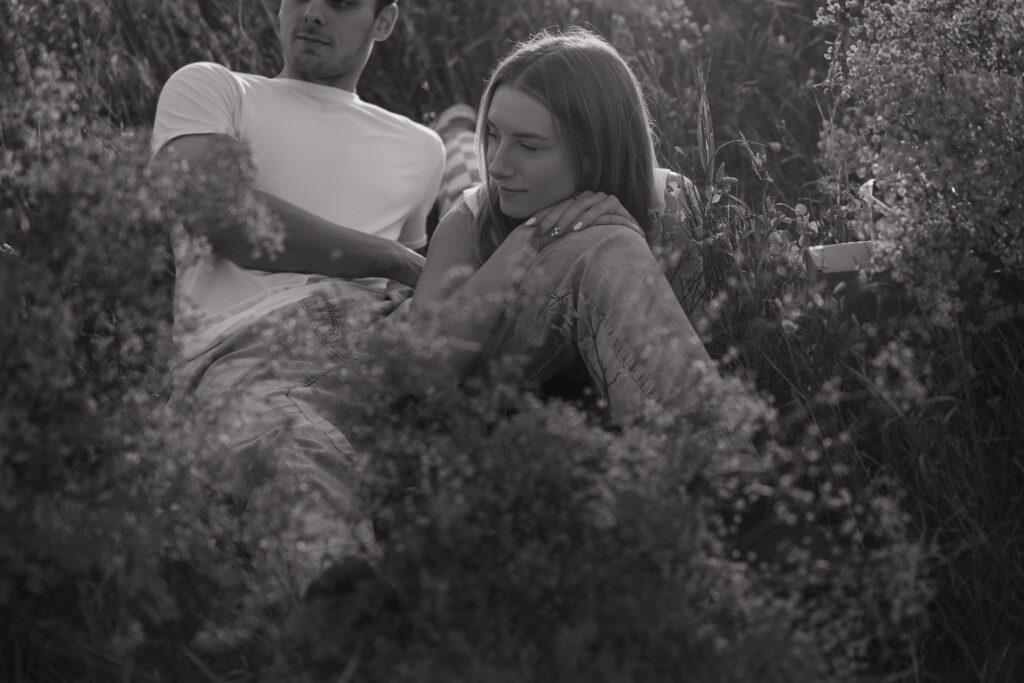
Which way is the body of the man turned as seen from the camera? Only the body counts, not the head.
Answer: toward the camera

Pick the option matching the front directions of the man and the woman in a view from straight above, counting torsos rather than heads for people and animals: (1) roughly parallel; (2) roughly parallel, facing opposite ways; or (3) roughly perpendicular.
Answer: roughly parallel

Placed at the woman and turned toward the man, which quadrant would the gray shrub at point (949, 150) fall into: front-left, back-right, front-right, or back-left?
back-right

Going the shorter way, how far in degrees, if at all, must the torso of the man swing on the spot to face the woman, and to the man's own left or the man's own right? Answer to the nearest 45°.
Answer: approximately 45° to the man's own left

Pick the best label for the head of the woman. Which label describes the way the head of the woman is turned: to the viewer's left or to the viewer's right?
to the viewer's left

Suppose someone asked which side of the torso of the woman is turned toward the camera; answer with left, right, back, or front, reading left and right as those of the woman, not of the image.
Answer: front

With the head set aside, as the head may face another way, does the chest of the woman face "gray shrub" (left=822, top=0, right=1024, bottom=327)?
no

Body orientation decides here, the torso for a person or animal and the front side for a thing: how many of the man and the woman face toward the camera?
2

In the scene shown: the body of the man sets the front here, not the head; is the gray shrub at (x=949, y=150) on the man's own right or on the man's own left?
on the man's own left

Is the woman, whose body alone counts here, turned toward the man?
no

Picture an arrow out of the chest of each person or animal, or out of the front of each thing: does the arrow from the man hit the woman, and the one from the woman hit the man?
no
